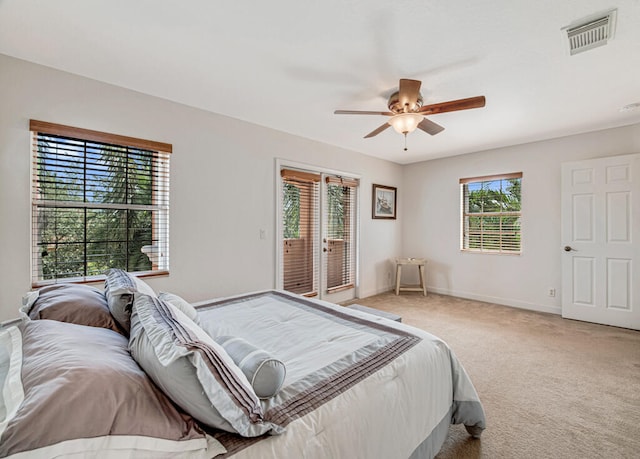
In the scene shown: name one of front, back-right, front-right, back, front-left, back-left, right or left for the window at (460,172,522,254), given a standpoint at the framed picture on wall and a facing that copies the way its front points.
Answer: front-left

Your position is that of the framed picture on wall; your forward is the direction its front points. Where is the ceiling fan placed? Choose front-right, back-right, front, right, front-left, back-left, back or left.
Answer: front-right

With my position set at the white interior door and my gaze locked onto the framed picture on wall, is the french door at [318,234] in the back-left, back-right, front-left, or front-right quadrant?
front-left

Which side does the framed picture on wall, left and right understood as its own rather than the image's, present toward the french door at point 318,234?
right

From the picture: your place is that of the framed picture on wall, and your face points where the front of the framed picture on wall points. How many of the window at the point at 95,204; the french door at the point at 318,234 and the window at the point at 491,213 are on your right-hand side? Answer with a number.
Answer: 2

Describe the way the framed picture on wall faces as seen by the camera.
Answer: facing the viewer and to the right of the viewer

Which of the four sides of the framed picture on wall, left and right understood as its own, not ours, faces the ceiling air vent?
front

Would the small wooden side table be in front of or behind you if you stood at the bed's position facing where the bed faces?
in front

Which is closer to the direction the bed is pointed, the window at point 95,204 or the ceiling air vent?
the ceiling air vent

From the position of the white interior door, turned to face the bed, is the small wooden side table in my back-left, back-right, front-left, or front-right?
front-right

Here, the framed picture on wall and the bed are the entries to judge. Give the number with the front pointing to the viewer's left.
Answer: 0

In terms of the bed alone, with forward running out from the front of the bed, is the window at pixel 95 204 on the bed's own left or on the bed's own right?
on the bed's own left

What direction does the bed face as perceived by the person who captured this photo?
facing away from the viewer and to the right of the viewer
